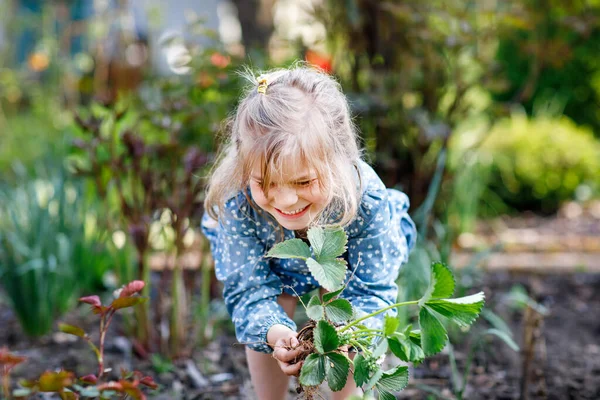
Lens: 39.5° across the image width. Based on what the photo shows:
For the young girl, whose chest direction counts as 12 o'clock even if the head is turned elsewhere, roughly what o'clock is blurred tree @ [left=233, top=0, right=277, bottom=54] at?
The blurred tree is roughly at 6 o'clock from the young girl.

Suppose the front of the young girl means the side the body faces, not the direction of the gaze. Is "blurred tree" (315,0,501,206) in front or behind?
behind

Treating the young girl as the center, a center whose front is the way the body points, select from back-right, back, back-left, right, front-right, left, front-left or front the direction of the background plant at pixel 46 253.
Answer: back-right

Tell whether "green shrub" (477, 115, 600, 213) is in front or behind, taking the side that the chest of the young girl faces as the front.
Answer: behind

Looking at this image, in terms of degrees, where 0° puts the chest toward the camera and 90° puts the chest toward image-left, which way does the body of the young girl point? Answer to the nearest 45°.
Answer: approximately 0°
